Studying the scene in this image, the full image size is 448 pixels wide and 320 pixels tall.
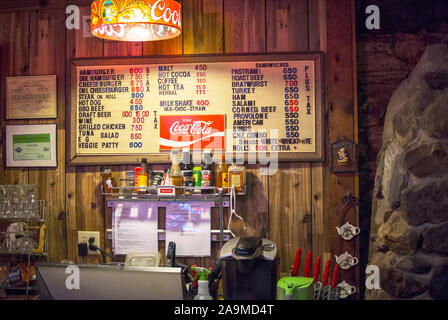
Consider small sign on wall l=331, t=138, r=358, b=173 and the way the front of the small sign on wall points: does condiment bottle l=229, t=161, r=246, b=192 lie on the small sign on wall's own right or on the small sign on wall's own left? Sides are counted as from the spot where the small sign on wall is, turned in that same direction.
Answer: on the small sign on wall's own right

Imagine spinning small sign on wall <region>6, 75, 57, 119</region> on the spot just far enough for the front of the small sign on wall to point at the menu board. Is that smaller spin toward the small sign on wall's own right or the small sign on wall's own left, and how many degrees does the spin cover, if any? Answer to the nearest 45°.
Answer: approximately 45° to the small sign on wall's own left

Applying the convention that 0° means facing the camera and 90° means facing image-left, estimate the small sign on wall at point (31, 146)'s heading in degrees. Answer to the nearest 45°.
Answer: approximately 0°

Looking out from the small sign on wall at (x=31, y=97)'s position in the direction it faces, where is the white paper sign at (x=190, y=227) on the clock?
The white paper sign is roughly at 10 o'clock from the small sign on wall.

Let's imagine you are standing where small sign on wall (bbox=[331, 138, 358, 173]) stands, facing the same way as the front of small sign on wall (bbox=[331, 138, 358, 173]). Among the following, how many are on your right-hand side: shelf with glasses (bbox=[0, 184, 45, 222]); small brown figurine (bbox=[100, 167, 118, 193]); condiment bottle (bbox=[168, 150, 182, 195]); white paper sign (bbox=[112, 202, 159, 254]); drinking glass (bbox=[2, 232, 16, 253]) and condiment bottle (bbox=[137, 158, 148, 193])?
6

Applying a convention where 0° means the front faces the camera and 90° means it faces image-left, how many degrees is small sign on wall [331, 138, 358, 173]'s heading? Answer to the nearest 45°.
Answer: approximately 0°
